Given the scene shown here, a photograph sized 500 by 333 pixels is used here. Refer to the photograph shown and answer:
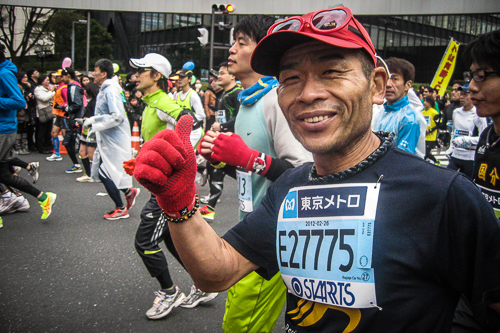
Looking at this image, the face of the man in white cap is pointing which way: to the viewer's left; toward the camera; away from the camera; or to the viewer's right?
to the viewer's left

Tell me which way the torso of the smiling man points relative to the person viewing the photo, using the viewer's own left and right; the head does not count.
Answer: facing the viewer and to the left of the viewer

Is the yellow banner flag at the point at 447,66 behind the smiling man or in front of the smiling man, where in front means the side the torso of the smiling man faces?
behind

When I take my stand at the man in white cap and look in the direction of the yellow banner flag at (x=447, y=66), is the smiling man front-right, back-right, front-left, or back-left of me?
back-right

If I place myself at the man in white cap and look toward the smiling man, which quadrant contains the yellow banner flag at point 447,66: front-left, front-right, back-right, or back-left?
back-left

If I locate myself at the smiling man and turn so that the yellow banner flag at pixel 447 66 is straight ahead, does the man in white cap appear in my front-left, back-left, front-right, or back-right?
front-left

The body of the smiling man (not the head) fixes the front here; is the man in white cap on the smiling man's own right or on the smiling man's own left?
on the smiling man's own right
